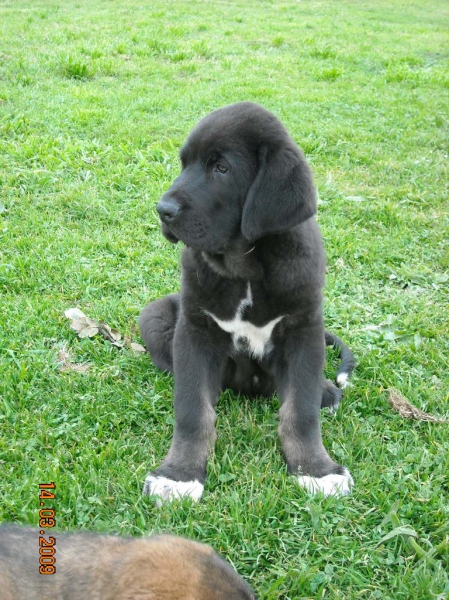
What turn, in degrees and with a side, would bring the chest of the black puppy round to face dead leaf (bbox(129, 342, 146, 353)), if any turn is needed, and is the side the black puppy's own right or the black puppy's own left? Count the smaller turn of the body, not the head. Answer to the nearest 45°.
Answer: approximately 135° to the black puppy's own right

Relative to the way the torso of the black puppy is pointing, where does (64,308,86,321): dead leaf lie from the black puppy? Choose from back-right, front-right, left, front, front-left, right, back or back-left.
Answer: back-right

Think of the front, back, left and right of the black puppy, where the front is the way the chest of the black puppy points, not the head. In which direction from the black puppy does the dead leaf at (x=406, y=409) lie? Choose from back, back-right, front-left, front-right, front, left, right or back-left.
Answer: left

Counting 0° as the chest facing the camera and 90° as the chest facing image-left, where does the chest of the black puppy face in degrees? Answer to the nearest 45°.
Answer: approximately 0°
